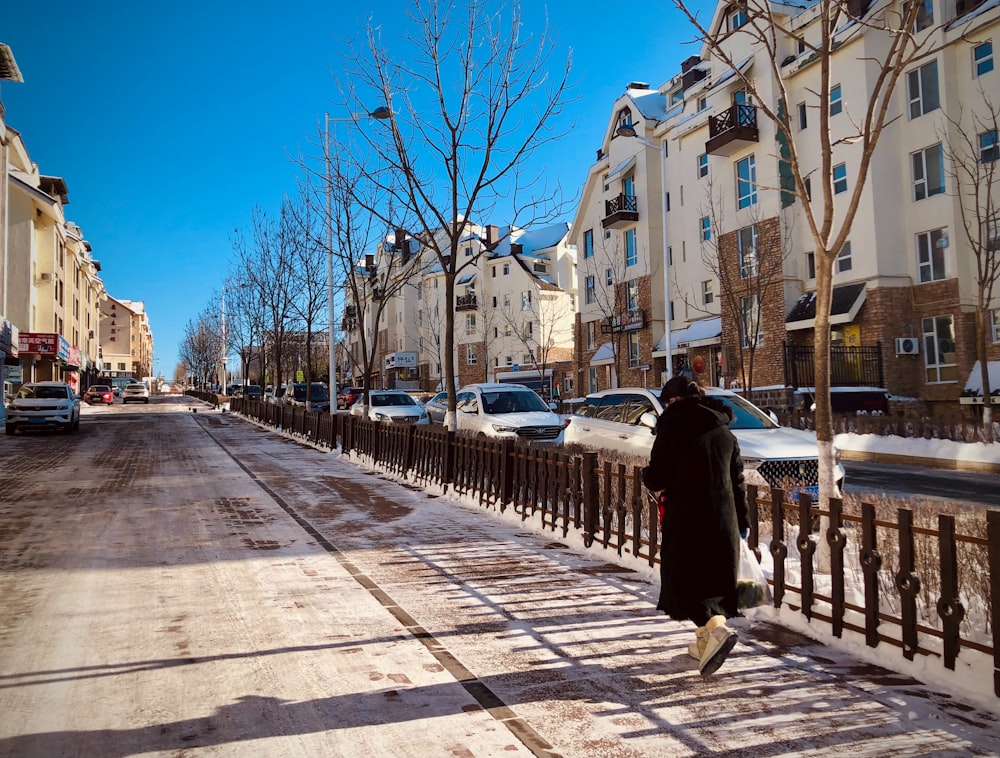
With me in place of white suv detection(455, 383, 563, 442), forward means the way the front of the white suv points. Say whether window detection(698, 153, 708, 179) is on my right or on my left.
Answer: on my left

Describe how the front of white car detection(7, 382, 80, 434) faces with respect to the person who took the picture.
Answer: facing the viewer

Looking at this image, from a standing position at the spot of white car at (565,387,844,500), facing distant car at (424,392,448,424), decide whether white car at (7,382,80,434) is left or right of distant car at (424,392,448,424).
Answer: left

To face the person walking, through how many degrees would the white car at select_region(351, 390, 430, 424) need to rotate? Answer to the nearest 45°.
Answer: approximately 45° to its right

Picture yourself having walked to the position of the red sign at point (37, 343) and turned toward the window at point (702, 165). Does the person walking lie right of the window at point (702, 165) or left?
right

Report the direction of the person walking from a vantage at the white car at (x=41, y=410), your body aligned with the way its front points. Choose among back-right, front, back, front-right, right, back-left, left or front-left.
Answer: front

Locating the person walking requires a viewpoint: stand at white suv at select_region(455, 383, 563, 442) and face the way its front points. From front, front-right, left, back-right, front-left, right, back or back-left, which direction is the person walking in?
front-right

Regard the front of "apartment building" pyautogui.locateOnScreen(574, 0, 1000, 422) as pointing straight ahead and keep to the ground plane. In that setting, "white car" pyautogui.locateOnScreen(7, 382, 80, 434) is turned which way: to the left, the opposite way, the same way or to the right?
to the left

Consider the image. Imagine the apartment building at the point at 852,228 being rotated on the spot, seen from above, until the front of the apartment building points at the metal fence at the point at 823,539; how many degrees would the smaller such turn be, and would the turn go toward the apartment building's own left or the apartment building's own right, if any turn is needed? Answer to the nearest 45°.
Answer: approximately 45° to the apartment building's own left

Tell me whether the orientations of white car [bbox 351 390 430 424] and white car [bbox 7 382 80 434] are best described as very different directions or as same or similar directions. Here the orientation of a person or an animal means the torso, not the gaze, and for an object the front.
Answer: same or similar directions

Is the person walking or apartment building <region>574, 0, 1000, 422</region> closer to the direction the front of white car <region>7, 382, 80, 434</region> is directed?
the person walking

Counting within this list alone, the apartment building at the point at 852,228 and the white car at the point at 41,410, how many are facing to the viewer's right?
0

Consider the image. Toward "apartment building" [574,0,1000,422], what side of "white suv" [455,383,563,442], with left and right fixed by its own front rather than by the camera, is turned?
left
